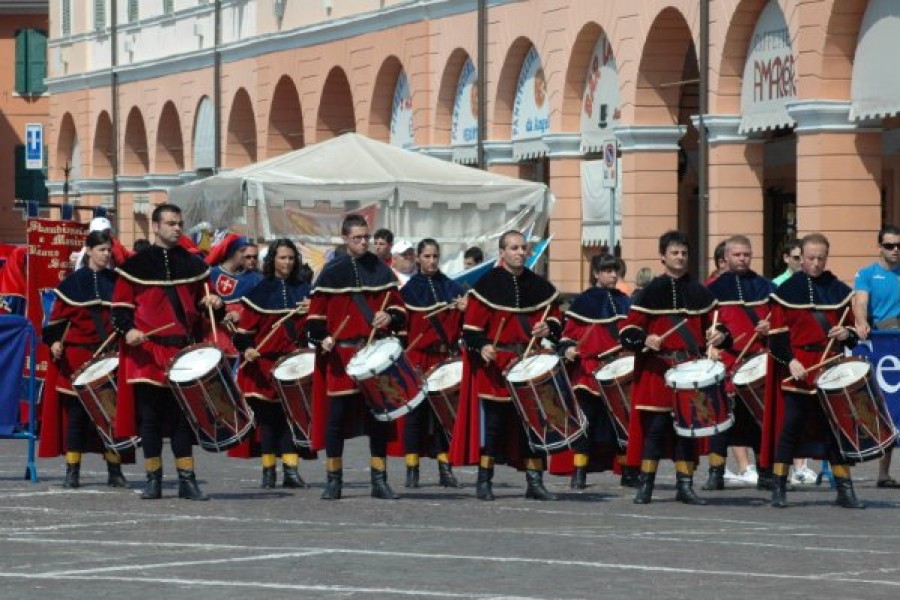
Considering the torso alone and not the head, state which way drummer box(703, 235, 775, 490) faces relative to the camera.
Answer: toward the camera

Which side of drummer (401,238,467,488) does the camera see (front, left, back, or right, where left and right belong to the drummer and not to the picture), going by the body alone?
front

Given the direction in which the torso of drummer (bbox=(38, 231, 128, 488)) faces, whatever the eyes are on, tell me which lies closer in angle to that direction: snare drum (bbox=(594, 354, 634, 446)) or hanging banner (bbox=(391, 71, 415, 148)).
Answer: the snare drum

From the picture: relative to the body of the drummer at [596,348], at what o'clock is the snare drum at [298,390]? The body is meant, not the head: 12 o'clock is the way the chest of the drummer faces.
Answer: The snare drum is roughly at 4 o'clock from the drummer.

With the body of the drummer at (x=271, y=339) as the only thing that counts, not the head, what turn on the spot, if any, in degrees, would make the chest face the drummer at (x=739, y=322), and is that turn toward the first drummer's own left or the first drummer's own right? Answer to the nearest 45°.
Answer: approximately 45° to the first drummer's own left

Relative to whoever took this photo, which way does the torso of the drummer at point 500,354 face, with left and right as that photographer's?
facing the viewer and to the right of the viewer

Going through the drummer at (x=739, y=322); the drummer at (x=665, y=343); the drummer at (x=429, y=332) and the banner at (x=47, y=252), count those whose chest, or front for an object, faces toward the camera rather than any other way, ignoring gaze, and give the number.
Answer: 4
